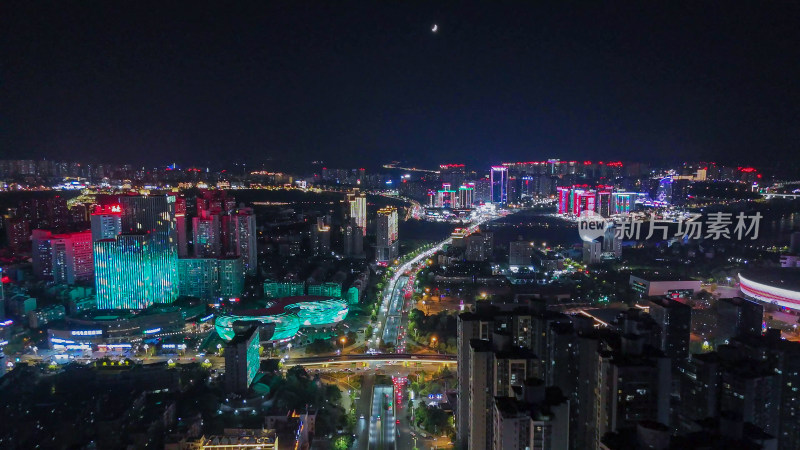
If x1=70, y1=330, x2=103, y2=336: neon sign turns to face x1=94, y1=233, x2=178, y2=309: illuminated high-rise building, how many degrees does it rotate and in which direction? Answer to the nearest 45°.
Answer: approximately 135° to its left

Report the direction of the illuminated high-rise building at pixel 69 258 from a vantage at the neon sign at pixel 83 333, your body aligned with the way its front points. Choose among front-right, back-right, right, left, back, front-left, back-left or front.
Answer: back

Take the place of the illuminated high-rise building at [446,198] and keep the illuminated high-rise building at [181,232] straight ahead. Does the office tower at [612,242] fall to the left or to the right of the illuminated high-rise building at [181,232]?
left

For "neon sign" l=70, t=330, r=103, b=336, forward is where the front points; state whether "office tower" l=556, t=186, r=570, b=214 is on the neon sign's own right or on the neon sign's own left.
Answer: on the neon sign's own left

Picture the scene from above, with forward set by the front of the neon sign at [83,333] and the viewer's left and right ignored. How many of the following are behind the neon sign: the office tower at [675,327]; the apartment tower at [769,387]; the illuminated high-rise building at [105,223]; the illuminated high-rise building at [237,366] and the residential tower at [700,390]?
1

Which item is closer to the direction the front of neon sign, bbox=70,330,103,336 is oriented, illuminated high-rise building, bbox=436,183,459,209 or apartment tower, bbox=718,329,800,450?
the apartment tower

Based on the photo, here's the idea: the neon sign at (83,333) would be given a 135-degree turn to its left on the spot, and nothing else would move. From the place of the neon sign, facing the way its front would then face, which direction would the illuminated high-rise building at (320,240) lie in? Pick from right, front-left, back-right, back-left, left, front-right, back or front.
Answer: front

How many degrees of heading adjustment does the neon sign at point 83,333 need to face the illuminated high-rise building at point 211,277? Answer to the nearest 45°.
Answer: approximately 135° to its left

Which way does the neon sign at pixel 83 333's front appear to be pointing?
toward the camera

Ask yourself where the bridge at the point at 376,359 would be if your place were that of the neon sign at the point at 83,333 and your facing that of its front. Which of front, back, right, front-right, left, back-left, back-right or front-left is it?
front-left

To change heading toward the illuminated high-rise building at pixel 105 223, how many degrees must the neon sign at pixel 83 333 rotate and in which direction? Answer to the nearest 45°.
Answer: approximately 180°
